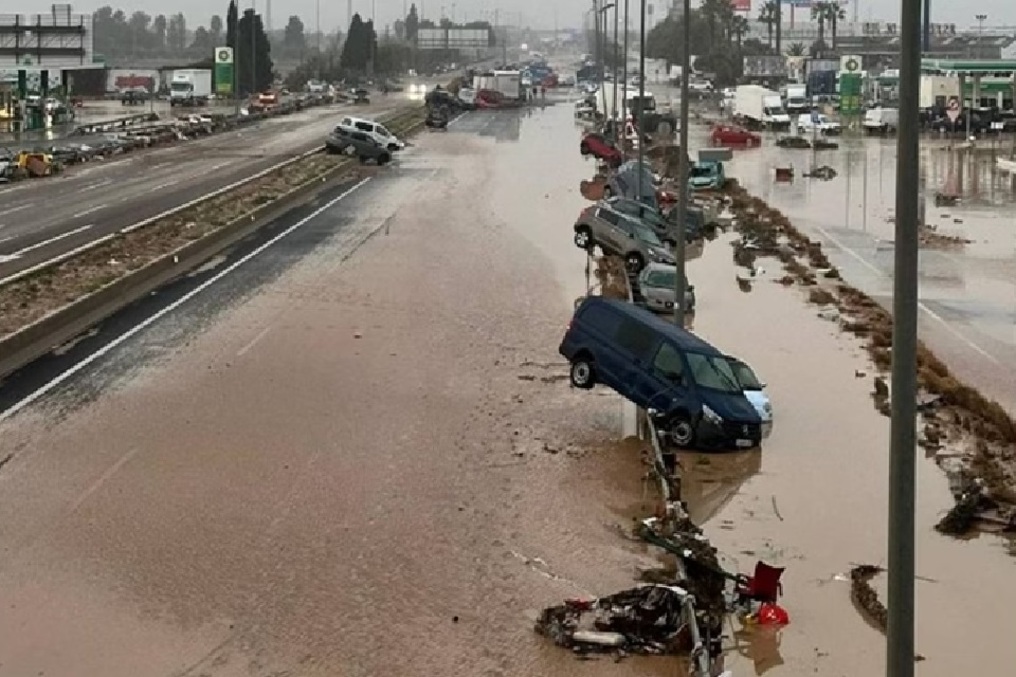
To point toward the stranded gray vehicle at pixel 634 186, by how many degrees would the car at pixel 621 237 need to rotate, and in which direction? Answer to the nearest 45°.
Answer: approximately 135° to its left

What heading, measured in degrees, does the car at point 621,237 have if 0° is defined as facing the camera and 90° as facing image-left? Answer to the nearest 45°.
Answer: approximately 315°

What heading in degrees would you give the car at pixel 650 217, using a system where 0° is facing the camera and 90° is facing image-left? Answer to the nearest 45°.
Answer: approximately 315°

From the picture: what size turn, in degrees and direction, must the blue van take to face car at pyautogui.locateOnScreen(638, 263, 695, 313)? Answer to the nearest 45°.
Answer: approximately 135° to its left
